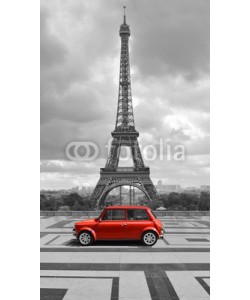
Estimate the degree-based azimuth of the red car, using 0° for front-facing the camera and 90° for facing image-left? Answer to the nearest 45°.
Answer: approximately 90°

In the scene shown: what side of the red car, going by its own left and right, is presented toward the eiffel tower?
right
